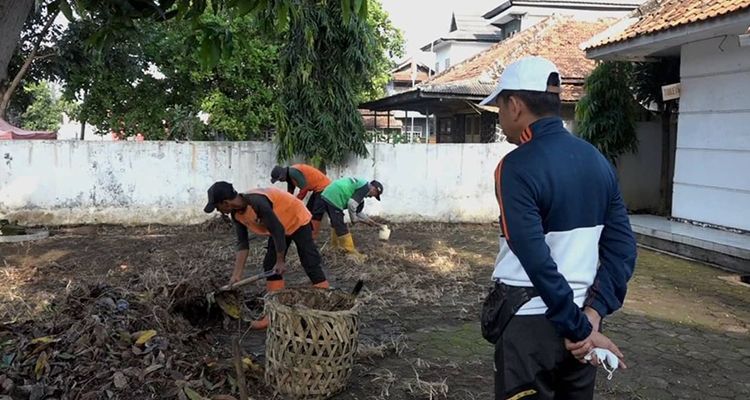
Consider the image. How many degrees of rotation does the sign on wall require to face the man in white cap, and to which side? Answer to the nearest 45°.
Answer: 0° — it already faces them

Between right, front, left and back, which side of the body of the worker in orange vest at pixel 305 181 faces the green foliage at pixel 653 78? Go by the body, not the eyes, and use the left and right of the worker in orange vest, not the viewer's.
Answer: back

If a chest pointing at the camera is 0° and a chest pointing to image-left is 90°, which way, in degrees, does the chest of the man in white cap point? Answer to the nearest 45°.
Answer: approximately 135°

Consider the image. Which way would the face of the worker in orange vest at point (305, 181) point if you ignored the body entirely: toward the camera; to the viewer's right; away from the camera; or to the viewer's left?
to the viewer's left

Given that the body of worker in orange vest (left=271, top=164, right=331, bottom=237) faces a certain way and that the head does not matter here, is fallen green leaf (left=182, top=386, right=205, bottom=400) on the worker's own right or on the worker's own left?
on the worker's own left

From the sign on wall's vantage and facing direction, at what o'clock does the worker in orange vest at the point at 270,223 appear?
The worker in orange vest is roughly at 1 o'clock from the sign on wall.

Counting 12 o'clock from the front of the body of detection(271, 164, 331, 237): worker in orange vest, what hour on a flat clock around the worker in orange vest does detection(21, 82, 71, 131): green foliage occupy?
The green foliage is roughly at 2 o'clock from the worker in orange vest.

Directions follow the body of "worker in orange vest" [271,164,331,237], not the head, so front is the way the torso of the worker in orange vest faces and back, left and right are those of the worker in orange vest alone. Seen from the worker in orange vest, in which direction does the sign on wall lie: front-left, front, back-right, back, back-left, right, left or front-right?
back
